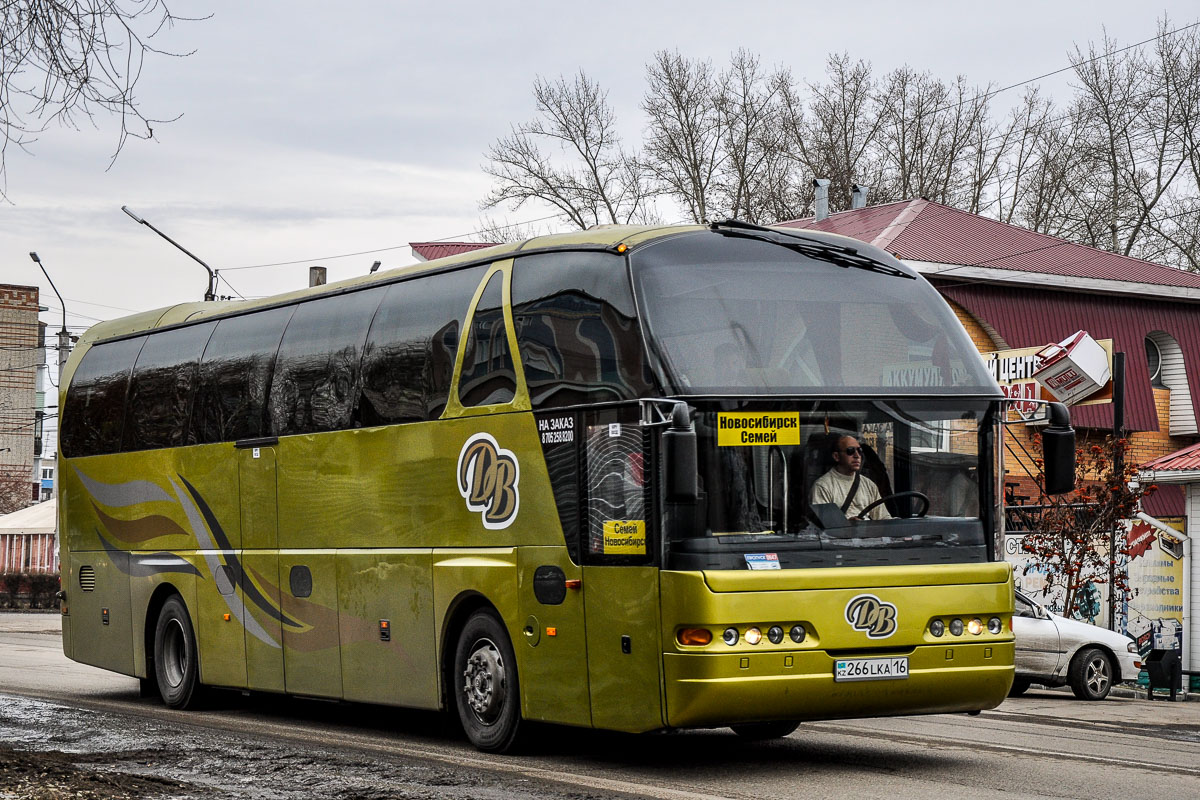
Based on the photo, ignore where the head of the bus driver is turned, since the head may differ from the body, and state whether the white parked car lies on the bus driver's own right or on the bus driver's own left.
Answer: on the bus driver's own left

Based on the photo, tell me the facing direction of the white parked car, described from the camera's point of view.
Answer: facing to the right of the viewer

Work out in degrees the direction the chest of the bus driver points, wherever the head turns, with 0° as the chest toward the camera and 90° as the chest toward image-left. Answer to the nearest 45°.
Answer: approximately 315°

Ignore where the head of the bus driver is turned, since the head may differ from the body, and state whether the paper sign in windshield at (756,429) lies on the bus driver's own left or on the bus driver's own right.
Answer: on the bus driver's own right

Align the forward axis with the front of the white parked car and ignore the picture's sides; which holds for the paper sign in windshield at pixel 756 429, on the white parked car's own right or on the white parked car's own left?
on the white parked car's own right

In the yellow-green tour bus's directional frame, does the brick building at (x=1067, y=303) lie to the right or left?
on its left

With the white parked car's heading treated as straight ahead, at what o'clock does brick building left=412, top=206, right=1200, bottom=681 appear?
The brick building is roughly at 9 o'clock from the white parked car.

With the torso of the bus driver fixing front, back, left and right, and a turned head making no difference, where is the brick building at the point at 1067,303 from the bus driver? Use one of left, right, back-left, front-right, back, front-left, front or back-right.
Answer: back-left
